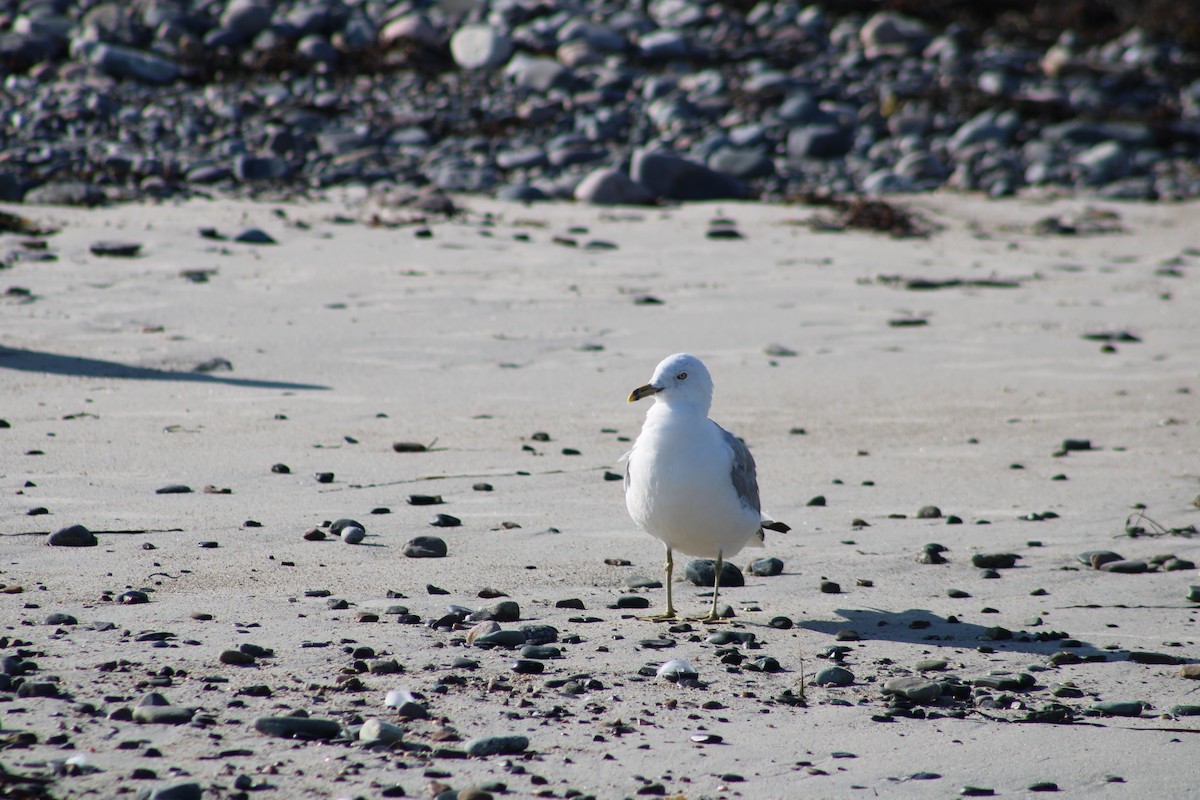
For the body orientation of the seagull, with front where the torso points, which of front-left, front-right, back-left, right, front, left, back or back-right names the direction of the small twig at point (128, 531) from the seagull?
front-right

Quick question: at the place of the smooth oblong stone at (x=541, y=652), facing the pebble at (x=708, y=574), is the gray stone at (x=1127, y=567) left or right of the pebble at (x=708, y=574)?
right

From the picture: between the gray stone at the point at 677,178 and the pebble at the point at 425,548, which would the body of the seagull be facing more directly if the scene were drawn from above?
the pebble

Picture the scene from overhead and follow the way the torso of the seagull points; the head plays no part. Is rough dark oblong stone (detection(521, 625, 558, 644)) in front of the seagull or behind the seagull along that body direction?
in front

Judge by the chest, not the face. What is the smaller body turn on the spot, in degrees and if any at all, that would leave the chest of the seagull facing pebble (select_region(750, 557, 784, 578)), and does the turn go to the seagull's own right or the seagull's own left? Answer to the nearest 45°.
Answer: approximately 180°

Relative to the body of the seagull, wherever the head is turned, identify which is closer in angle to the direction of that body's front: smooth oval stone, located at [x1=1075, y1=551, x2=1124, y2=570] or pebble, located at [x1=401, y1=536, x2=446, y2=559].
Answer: the pebble

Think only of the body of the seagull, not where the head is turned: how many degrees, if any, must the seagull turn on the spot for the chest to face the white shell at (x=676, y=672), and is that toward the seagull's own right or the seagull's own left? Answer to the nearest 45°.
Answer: approximately 45° to the seagull's own left

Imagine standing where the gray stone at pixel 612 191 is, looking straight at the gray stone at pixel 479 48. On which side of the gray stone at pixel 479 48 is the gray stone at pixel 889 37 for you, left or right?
right

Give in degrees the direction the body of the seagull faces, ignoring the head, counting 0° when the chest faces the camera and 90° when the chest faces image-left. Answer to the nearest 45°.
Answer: approximately 45°

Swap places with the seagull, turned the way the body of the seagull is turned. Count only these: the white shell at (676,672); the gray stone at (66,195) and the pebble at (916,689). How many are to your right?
1

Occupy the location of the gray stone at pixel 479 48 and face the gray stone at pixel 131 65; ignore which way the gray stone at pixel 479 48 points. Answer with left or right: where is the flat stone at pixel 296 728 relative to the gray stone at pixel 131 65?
left

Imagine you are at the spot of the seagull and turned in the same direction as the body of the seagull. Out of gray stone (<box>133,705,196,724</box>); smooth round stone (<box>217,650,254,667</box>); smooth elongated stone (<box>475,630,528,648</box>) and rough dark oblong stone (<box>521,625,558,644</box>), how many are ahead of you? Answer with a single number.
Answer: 4

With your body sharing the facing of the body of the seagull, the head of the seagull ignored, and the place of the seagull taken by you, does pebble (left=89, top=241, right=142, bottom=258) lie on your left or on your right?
on your right

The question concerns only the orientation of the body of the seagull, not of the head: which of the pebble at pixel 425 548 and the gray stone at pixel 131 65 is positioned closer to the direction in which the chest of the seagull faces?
the pebble

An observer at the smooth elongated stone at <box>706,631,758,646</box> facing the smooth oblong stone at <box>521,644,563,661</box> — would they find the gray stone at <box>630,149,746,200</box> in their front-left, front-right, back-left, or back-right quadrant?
back-right
